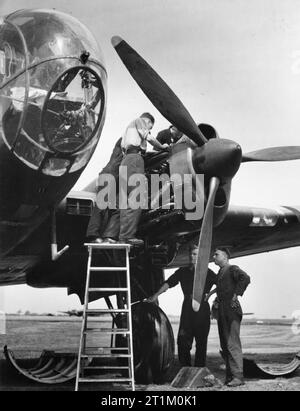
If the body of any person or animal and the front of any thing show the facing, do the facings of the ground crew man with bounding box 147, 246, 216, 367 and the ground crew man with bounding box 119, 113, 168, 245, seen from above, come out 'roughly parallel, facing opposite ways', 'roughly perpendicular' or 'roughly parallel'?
roughly perpendicular

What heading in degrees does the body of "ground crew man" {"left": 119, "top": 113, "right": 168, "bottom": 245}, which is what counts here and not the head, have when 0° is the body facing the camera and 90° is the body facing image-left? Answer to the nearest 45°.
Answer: approximately 270°

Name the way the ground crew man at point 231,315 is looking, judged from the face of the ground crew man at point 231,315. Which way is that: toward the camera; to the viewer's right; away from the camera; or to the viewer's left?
to the viewer's left

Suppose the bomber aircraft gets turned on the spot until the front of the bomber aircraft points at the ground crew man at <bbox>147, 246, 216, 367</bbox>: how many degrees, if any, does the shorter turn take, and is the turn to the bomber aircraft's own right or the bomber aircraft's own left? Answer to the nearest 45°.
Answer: approximately 90° to the bomber aircraft's own left

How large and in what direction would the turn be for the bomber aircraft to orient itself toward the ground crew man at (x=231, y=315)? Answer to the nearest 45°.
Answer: approximately 90° to its left

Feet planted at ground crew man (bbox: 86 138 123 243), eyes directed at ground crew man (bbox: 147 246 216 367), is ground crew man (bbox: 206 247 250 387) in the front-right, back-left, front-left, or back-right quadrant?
front-right
